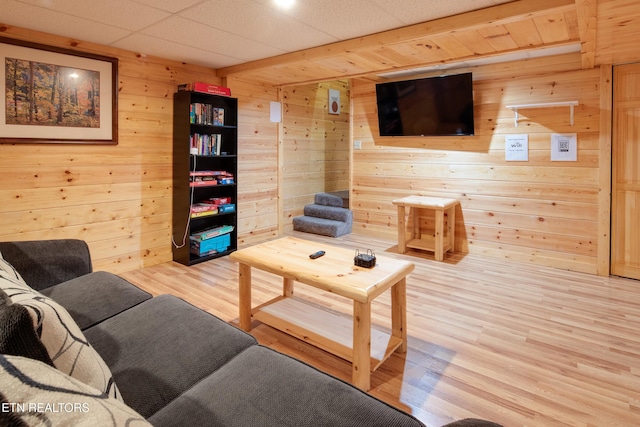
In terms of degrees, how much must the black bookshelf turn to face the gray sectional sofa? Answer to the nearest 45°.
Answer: approximately 45° to its right

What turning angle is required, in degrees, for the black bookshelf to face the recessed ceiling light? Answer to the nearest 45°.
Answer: approximately 45° to its right

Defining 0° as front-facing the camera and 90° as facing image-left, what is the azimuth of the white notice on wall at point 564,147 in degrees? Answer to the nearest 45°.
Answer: approximately 0°

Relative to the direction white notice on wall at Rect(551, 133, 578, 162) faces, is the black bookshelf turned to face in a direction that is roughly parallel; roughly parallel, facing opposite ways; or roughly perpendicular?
roughly perpendicular

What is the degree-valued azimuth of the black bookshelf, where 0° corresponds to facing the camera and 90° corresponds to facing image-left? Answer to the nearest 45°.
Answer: approximately 315°
